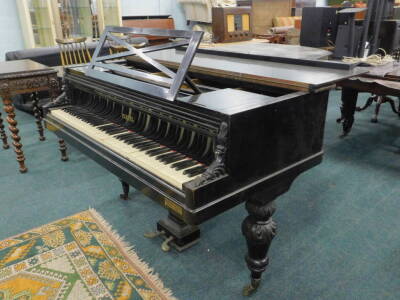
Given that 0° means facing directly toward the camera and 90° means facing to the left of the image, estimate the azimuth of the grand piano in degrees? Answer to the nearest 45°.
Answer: approximately 45°
